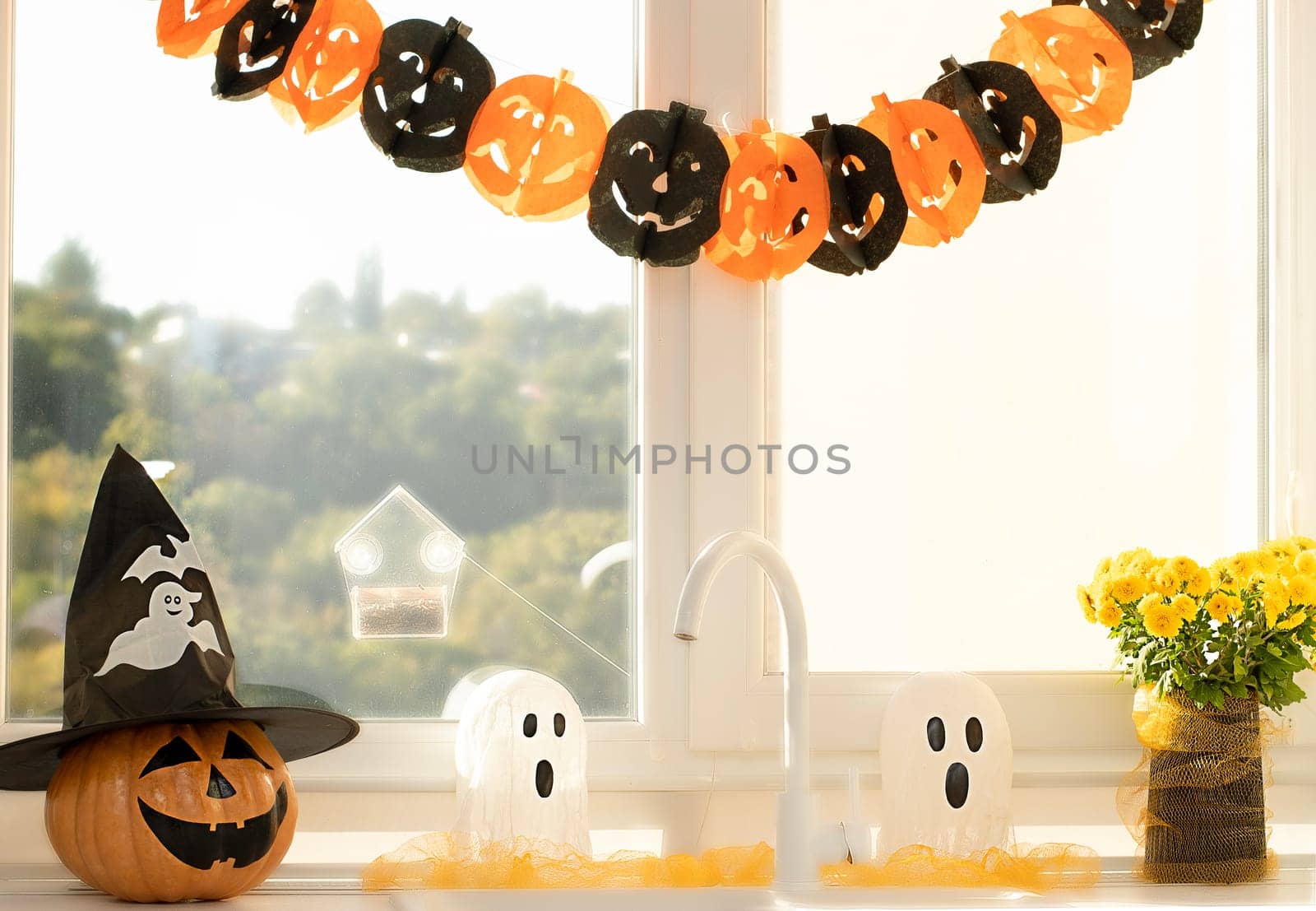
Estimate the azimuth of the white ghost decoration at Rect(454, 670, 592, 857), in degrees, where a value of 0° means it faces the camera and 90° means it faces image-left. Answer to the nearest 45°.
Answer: approximately 315°
